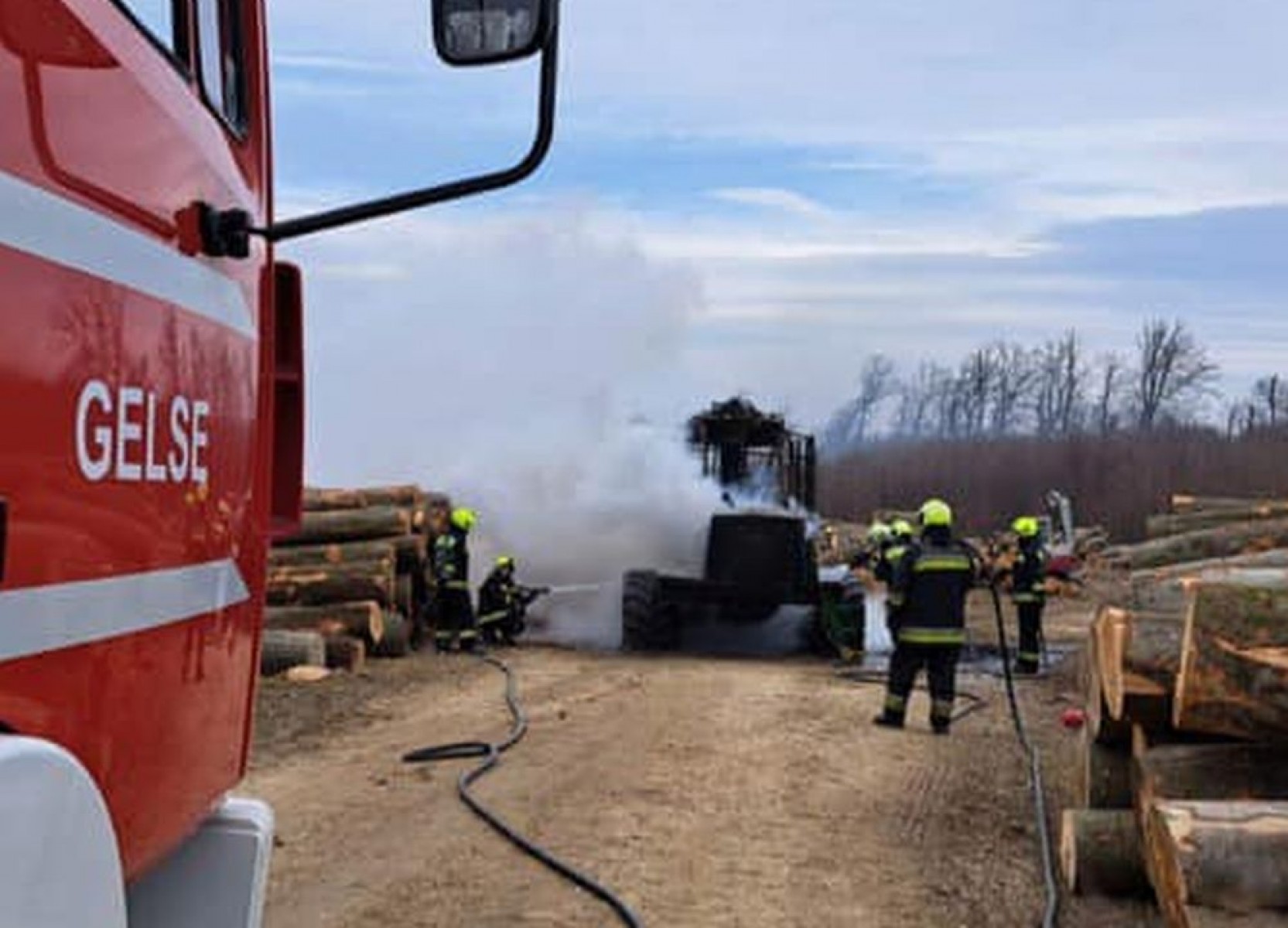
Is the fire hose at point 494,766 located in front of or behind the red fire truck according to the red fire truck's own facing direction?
in front

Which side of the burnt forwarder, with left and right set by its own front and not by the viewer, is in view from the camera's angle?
front

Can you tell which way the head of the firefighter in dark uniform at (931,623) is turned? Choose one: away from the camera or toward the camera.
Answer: away from the camera

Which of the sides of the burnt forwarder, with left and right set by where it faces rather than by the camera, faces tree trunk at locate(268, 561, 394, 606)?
right

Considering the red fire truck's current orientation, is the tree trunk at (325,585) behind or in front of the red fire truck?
in front

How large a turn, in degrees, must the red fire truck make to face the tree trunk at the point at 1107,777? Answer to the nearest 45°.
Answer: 0° — it already faces it

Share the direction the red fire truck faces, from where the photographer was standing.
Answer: facing away from the viewer and to the right of the viewer
